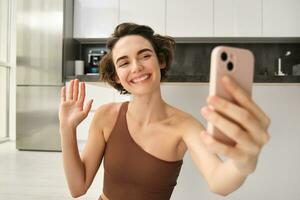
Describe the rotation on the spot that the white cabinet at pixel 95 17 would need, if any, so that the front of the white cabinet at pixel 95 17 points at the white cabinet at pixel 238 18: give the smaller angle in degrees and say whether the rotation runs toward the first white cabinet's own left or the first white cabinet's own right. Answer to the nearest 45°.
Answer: approximately 90° to the first white cabinet's own left

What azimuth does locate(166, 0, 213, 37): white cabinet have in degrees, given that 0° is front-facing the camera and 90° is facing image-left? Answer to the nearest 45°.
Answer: approximately 0°

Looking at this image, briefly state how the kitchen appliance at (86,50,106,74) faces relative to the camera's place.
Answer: facing the viewer

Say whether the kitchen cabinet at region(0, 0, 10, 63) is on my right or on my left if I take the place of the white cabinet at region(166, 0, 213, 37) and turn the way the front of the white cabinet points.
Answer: on my right

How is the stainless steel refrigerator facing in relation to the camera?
toward the camera

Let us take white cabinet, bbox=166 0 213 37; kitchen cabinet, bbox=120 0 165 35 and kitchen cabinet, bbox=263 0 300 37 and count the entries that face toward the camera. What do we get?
3

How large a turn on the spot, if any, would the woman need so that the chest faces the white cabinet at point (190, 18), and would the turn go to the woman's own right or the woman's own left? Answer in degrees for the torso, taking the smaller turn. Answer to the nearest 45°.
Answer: approximately 180°

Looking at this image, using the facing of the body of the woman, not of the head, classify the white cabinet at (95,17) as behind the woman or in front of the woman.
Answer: behind

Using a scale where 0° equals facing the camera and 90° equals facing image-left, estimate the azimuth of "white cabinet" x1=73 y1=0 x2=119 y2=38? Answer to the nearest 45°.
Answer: approximately 0°

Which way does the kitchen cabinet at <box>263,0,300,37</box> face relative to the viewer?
toward the camera
